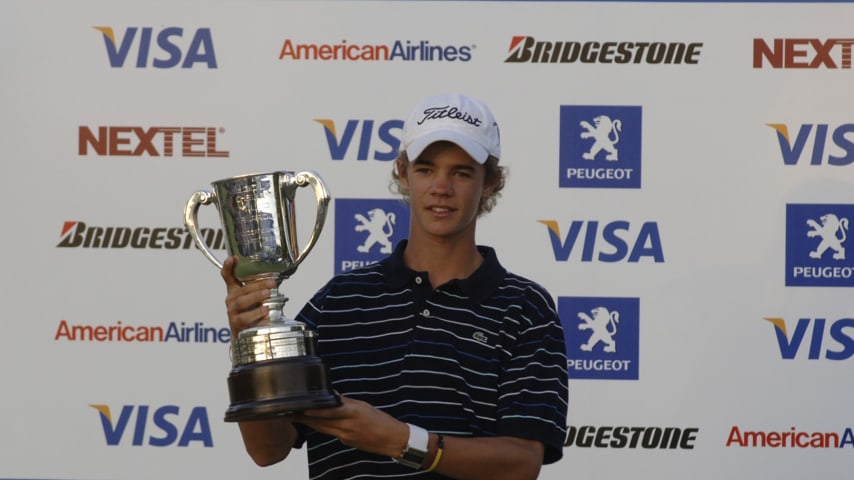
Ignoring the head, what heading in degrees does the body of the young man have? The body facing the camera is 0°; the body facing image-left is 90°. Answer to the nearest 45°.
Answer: approximately 0°
